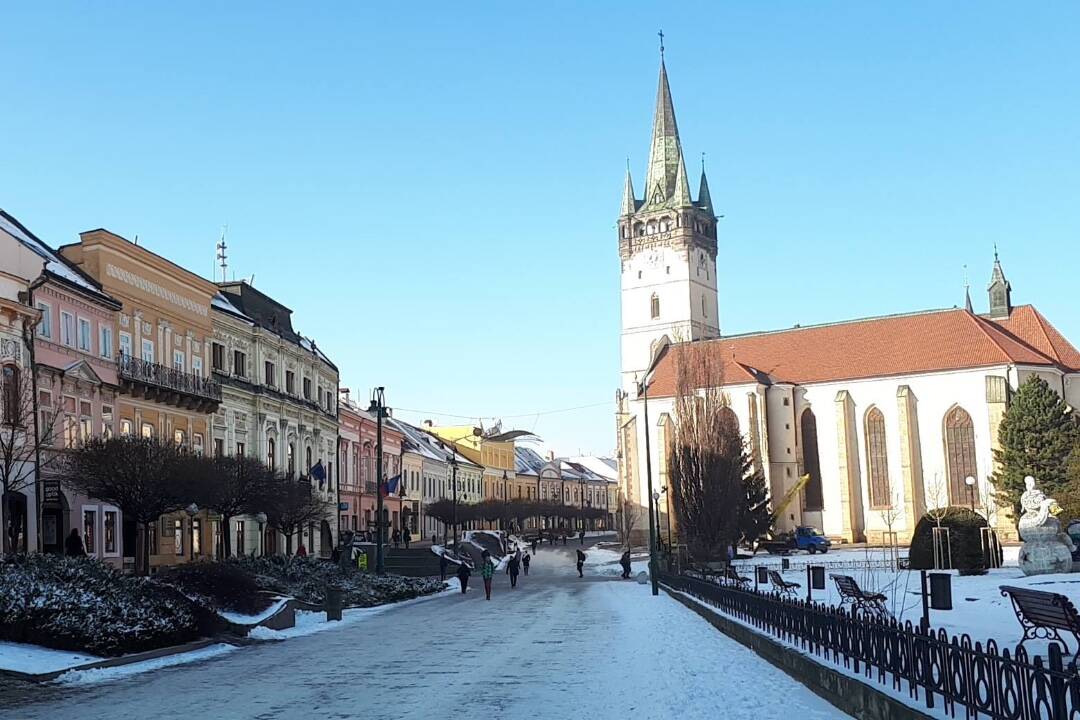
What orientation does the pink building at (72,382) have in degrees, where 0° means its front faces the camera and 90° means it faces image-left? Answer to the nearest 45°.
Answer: approximately 315°
